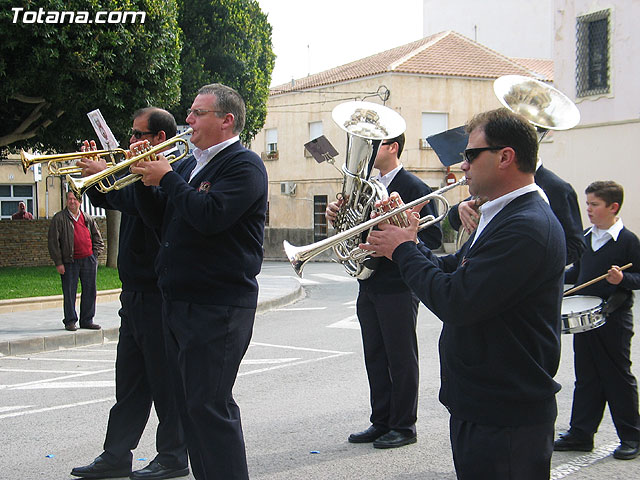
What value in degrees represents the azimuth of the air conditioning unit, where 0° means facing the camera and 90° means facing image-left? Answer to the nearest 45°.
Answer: approximately 45°

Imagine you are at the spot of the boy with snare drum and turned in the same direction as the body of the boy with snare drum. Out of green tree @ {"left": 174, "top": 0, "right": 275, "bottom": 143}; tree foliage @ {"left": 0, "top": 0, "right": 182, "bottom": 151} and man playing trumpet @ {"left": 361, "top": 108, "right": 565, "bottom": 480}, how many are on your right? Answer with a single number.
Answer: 2

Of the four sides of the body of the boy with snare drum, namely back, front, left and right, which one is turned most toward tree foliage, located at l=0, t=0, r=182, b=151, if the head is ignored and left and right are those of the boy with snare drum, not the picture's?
right

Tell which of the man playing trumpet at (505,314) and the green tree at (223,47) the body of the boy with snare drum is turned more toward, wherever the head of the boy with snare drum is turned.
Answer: the man playing trumpet

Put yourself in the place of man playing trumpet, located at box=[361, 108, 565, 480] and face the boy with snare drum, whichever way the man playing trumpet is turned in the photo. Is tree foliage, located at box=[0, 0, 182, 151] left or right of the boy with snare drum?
left

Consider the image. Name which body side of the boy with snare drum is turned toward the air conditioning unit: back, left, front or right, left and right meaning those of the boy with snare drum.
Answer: right

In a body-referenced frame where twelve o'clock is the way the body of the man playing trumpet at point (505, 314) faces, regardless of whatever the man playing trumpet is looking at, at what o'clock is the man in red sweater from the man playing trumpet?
The man in red sweater is roughly at 2 o'clock from the man playing trumpet.

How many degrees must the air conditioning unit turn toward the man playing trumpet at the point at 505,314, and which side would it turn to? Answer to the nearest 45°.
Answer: approximately 45° to its left

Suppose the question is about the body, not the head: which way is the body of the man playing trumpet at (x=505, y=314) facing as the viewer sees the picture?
to the viewer's left

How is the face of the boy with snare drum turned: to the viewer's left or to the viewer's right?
to the viewer's left
